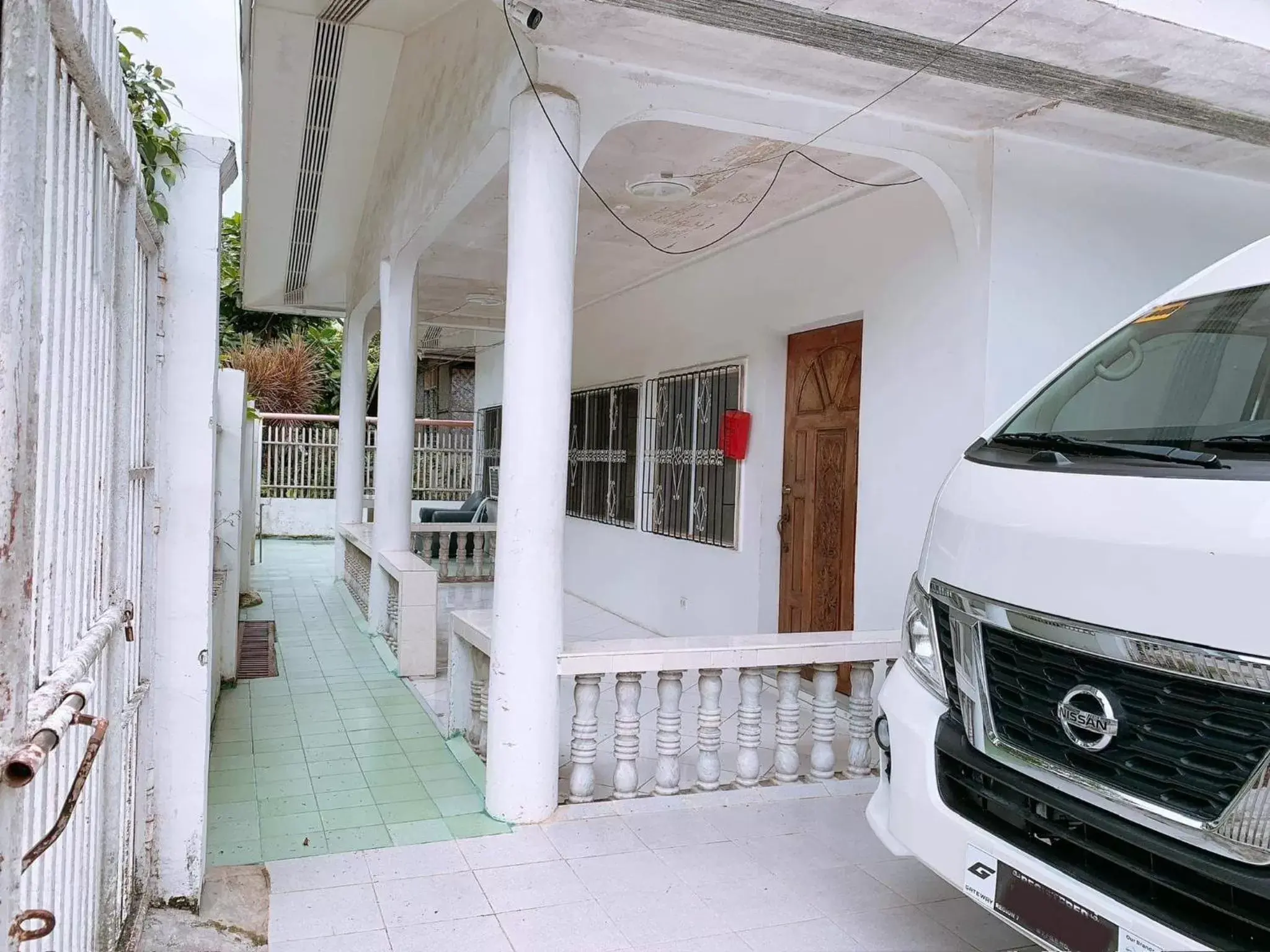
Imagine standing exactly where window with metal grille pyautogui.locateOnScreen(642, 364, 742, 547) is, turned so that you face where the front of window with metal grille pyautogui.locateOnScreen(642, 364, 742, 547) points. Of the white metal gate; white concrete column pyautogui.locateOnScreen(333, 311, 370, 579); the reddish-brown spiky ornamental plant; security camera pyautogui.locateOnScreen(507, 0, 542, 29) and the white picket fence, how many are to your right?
3

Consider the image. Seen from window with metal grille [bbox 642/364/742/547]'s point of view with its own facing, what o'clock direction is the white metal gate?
The white metal gate is roughly at 11 o'clock from the window with metal grille.

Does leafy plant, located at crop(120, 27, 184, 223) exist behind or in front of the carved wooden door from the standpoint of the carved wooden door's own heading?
in front

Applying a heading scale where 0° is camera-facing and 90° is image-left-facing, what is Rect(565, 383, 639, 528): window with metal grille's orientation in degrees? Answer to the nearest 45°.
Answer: approximately 45°

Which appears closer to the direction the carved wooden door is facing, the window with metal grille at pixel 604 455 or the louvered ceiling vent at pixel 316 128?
the louvered ceiling vent

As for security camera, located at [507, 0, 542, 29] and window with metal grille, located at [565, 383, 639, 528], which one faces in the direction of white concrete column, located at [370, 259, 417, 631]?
the window with metal grille

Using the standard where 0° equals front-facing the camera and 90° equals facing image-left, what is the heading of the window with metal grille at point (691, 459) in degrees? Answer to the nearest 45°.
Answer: approximately 45°

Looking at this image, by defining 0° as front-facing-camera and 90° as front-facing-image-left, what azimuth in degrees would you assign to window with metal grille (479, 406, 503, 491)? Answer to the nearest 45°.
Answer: approximately 45°

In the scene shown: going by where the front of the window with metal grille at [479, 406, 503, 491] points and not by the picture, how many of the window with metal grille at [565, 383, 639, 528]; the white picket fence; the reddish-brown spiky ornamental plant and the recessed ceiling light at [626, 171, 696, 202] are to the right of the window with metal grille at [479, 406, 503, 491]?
2

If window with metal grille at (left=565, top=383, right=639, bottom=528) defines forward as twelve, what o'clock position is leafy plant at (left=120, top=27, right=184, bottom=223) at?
The leafy plant is roughly at 11 o'clock from the window with metal grille.
